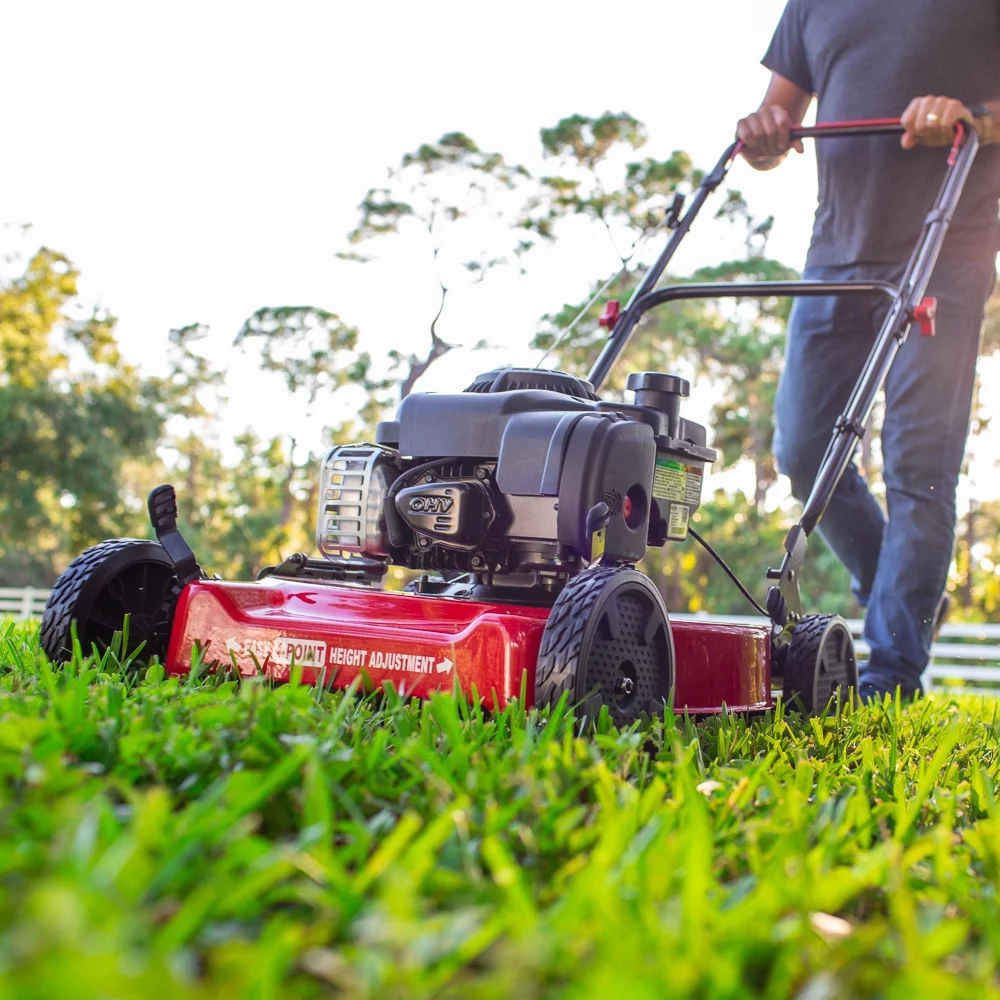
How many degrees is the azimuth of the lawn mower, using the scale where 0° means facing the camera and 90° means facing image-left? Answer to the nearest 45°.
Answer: approximately 45°
